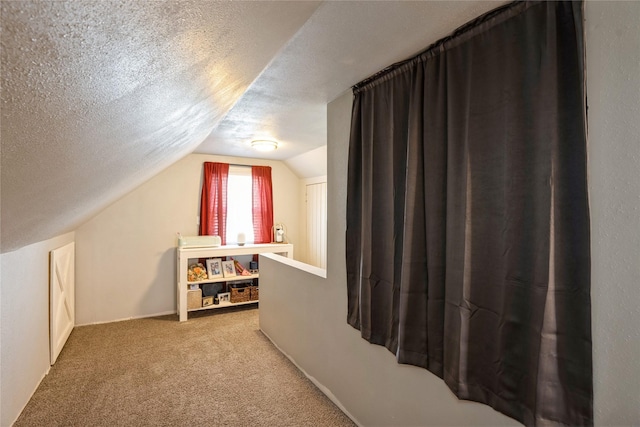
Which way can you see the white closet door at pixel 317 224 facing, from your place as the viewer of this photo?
facing the viewer and to the left of the viewer

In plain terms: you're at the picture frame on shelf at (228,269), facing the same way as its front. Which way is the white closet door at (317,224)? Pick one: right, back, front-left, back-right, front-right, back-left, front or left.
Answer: left

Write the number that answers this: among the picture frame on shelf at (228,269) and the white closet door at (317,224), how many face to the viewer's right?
0

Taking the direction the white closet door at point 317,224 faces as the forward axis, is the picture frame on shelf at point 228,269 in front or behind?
in front

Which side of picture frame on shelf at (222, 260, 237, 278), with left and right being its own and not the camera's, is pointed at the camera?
front
